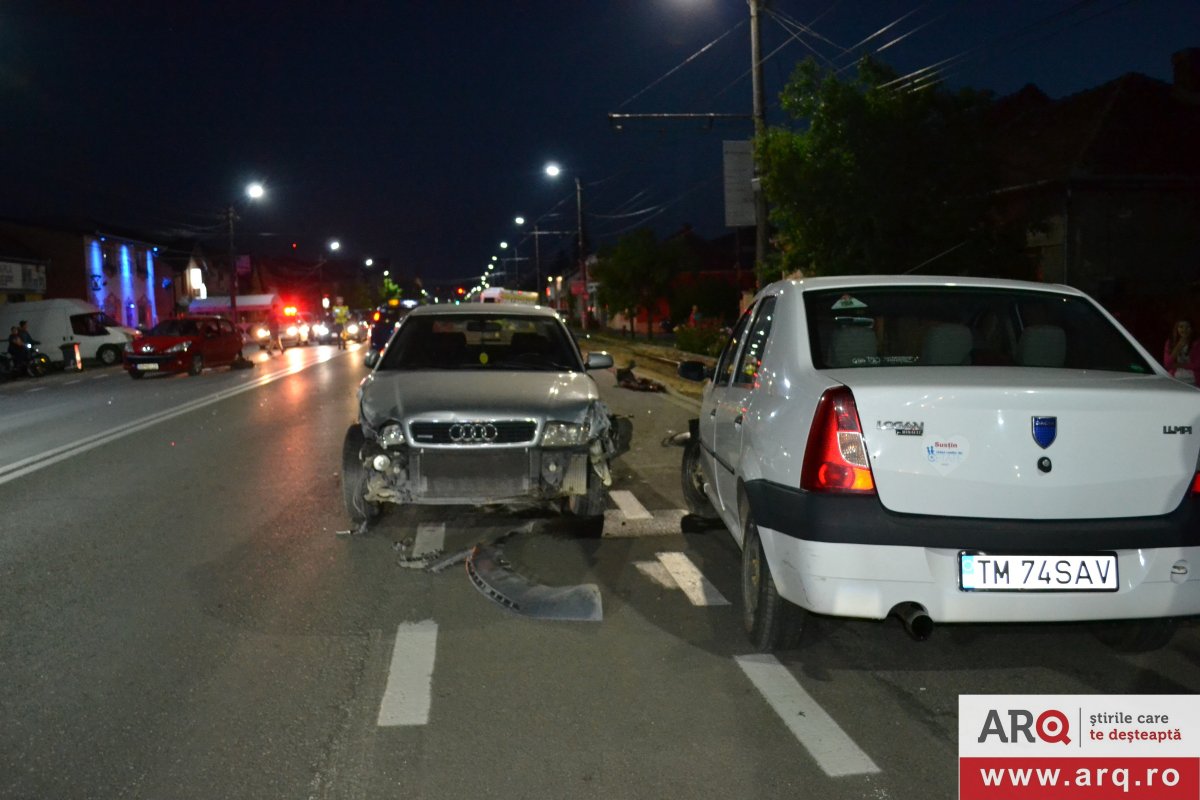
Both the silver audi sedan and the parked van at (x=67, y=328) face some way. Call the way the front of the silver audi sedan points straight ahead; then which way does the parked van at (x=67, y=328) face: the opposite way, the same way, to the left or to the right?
to the left

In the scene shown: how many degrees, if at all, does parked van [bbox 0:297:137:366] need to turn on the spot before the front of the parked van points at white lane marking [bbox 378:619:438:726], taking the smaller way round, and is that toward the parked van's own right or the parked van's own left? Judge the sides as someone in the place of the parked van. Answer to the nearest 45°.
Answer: approximately 90° to the parked van's own right

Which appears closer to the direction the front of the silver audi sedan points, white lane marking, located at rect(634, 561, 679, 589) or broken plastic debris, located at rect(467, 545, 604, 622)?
the broken plastic debris

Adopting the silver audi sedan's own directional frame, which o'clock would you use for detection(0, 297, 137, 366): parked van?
The parked van is roughly at 5 o'clock from the silver audi sedan.

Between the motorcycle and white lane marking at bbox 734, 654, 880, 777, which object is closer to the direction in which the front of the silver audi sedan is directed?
the white lane marking

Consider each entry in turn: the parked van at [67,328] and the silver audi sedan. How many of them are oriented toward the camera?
1

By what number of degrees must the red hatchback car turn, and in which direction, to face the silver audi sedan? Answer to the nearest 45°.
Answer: approximately 45° to its left

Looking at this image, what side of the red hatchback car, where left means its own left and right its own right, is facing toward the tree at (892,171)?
left

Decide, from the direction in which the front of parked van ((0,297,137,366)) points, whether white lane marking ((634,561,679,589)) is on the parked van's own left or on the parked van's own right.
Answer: on the parked van's own right

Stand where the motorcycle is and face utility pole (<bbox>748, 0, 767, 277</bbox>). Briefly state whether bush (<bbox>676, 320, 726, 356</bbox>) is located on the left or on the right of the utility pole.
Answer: left

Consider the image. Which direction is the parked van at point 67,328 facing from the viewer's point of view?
to the viewer's right

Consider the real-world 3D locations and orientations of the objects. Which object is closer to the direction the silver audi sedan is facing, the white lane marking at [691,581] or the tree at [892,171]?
the white lane marking
